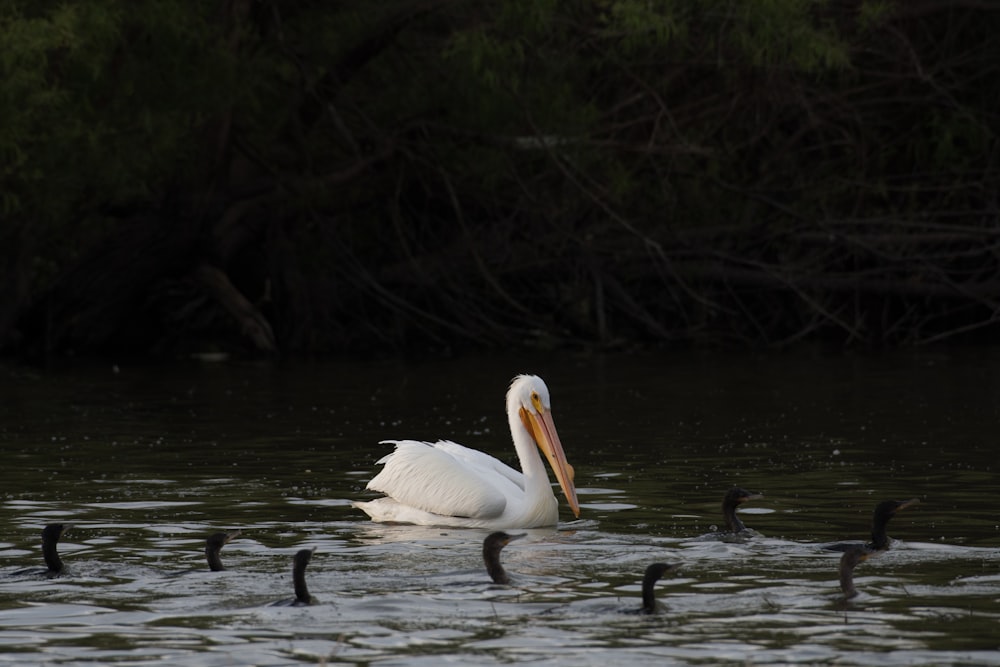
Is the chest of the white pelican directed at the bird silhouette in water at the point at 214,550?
no

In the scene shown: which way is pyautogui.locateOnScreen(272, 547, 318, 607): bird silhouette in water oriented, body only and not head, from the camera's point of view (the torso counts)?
to the viewer's right

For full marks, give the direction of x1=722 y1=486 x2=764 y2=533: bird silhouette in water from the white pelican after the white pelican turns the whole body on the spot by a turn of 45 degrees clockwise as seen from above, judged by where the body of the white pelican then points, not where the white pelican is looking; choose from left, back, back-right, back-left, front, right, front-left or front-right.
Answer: front

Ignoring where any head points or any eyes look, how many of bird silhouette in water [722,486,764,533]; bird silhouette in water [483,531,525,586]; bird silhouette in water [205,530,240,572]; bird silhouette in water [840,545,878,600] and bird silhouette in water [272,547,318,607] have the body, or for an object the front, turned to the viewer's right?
5

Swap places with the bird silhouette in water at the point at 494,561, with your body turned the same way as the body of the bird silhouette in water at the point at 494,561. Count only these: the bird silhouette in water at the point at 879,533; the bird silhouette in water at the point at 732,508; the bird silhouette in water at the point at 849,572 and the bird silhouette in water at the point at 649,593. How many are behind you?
0

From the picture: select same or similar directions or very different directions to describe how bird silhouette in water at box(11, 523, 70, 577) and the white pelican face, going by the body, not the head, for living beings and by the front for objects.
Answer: same or similar directions

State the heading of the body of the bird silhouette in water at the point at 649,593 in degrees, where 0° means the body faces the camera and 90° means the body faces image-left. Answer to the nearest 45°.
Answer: approximately 270°

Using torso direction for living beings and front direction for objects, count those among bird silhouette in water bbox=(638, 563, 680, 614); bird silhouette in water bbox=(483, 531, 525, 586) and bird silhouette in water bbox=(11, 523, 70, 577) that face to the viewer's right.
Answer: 3

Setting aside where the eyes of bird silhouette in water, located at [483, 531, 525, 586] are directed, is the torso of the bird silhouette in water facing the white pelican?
no

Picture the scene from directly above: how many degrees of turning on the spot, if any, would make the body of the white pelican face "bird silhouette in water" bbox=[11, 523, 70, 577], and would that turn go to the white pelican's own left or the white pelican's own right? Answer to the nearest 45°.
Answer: approximately 135° to the white pelican's own right

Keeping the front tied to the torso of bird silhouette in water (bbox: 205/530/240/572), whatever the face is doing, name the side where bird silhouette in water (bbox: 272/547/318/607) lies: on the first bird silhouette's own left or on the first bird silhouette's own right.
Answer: on the first bird silhouette's own right

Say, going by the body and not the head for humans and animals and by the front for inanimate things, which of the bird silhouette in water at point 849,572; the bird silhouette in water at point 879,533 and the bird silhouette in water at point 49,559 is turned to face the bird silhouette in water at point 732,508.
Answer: the bird silhouette in water at point 49,559

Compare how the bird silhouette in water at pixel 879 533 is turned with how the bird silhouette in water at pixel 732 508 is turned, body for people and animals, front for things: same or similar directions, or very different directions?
same or similar directions

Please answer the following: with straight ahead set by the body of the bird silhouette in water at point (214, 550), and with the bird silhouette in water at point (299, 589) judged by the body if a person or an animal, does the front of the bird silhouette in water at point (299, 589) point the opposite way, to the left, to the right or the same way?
the same way

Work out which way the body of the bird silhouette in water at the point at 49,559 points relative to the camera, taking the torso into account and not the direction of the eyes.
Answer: to the viewer's right

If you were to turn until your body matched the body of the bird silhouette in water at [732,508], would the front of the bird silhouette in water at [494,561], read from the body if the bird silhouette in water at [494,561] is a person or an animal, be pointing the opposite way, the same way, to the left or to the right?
the same way

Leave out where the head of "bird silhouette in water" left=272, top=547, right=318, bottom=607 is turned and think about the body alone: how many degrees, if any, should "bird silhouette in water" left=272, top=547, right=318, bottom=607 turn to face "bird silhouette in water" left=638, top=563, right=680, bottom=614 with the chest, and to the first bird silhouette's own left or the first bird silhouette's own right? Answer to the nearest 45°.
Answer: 0° — it already faces it

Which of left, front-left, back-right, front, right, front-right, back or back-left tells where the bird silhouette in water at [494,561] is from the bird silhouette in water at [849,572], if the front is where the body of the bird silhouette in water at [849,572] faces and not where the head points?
back

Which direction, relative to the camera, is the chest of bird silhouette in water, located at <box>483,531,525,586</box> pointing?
to the viewer's right
